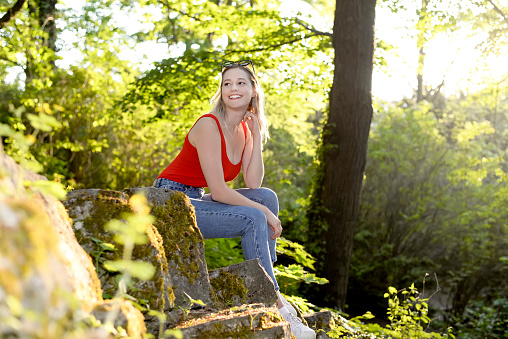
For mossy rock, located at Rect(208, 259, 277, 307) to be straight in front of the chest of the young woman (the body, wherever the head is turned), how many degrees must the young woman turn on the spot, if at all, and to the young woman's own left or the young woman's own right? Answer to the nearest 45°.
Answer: approximately 45° to the young woman's own right

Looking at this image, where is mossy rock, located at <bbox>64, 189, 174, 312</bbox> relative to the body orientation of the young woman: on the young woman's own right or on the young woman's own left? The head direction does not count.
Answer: on the young woman's own right

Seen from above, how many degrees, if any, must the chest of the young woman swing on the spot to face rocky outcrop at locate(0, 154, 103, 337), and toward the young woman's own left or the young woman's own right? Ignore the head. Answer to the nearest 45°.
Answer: approximately 45° to the young woman's own right

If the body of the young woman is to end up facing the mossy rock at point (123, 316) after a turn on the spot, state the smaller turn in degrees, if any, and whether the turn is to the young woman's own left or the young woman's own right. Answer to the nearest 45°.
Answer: approximately 45° to the young woman's own right

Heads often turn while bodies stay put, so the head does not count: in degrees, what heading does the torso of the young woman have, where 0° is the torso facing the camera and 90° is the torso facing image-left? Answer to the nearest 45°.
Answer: approximately 315°
